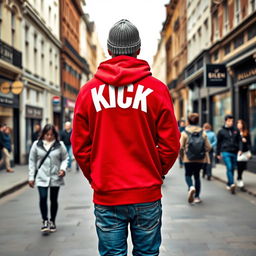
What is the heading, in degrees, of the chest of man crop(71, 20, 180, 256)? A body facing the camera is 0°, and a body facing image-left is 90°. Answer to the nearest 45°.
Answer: approximately 180°

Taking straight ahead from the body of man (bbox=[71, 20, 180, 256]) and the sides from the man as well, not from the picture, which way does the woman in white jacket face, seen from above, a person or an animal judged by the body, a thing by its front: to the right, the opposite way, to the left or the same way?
the opposite way

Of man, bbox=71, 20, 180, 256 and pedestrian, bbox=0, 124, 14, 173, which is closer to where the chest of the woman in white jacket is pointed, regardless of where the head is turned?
the man

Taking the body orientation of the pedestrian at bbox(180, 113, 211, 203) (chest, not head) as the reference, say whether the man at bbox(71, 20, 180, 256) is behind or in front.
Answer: behind

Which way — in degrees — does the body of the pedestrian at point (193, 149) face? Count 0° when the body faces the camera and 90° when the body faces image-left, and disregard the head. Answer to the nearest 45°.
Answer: approximately 180°
